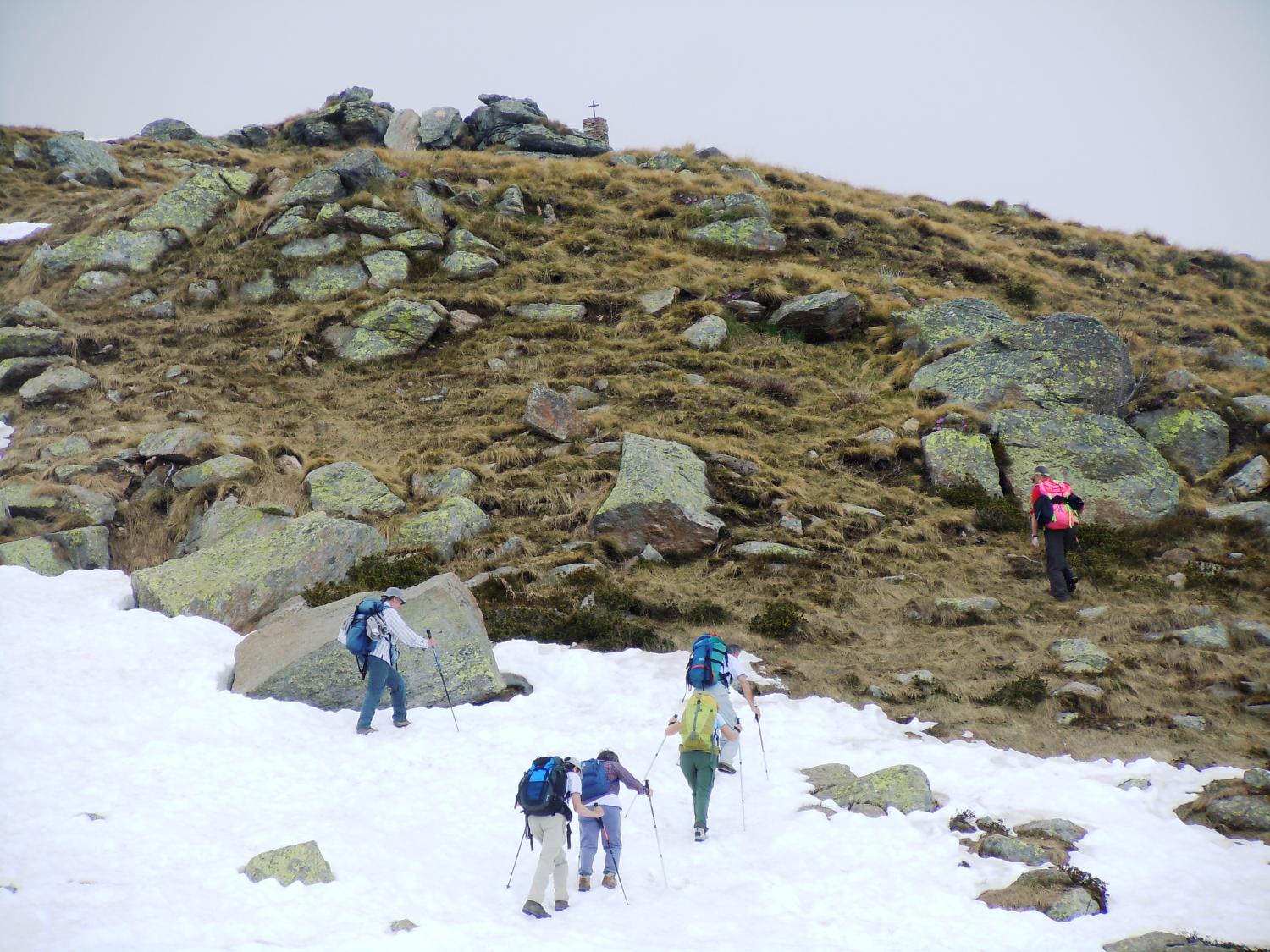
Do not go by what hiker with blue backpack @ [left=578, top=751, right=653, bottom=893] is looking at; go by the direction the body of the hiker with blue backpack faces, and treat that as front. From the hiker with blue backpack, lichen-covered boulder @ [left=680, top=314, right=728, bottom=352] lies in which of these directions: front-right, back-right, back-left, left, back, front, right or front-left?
front-left

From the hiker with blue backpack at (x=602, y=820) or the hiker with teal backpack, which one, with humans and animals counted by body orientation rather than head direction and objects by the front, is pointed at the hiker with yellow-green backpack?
the hiker with blue backpack

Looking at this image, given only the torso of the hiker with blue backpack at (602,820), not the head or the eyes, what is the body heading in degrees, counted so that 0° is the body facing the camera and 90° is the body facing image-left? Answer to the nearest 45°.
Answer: approximately 225°

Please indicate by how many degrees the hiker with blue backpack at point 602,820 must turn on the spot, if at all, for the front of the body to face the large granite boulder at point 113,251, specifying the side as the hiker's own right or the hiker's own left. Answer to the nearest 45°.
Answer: approximately 90° to the hiker's own left

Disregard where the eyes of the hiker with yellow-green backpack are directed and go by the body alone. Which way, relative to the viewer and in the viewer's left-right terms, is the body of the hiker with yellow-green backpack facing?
facing away from the viewer

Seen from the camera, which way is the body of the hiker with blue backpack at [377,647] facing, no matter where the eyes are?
to the viewer's right

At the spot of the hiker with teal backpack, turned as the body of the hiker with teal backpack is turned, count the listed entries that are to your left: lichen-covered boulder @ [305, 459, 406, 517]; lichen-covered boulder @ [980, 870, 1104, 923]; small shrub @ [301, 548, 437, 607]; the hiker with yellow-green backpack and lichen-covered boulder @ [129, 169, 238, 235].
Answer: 3

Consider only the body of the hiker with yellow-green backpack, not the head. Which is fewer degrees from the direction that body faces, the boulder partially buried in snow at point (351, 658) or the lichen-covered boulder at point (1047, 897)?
the boulder partially buried in snow

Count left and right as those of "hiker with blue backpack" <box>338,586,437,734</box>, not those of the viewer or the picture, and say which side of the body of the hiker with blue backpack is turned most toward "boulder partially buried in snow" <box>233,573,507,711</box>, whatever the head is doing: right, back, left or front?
left
